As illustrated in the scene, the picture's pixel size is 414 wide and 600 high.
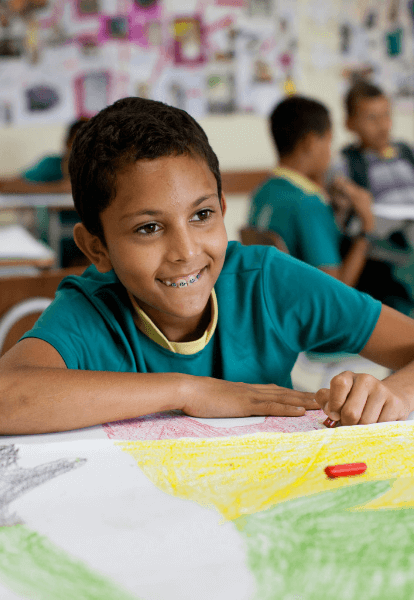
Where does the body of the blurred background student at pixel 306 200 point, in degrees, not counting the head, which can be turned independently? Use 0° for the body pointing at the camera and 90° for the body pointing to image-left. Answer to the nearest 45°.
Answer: approximately 225°

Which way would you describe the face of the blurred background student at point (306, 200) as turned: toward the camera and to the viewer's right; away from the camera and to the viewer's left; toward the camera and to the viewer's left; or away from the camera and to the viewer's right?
away from the camera and to the viewer's right

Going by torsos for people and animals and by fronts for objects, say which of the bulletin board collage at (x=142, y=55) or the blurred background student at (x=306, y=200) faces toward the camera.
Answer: the bulletin board collage

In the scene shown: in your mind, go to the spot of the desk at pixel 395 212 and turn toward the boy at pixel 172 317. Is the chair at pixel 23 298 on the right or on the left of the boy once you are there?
right

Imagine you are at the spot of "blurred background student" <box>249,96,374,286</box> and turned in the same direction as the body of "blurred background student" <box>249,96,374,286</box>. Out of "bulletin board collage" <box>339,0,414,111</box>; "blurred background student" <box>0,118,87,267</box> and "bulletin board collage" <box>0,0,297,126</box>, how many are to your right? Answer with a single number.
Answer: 0

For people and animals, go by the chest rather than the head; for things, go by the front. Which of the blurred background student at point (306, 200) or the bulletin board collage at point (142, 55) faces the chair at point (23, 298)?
the bulletin board collage

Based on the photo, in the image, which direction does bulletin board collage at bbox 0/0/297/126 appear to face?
toward the camera

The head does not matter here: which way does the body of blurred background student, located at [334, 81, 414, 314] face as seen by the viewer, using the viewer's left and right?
facing the viewer and to the right of the viewer

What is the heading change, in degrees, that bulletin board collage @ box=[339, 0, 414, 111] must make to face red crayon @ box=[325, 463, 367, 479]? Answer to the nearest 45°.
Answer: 0° — it already faces it

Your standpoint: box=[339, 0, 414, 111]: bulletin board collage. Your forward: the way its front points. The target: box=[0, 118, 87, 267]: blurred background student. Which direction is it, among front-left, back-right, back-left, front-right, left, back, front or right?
front-right

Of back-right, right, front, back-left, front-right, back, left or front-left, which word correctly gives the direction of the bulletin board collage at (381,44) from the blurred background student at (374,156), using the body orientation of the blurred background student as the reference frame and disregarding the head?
back-left

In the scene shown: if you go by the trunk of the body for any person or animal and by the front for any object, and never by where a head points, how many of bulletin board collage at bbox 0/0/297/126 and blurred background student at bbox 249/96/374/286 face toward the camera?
1

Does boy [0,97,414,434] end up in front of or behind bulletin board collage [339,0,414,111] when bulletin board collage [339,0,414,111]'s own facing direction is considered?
in front

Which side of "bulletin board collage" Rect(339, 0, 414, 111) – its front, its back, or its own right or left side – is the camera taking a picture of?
front

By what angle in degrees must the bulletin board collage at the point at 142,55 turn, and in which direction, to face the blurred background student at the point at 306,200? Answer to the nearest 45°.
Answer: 0° — it already faces them

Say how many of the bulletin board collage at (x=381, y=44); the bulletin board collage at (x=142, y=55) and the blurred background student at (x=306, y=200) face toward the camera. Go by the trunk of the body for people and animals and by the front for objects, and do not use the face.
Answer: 2

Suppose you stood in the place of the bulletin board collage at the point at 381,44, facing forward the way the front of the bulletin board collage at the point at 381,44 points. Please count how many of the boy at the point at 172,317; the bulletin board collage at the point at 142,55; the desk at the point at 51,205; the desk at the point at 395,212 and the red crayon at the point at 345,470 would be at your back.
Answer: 0

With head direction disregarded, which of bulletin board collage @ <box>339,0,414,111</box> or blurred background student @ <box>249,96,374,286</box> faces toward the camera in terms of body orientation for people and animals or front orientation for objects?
the bulletin board collage

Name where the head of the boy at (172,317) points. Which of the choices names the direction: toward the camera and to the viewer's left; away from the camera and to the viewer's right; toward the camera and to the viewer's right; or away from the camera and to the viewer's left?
toward the camera and to the viewer's right

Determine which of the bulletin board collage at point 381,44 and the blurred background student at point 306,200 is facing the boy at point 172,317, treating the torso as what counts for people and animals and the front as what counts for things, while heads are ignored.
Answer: the bulletin board collage

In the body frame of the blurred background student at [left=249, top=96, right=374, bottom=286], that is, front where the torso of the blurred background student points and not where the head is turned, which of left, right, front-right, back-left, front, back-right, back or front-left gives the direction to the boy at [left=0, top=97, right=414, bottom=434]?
back-right

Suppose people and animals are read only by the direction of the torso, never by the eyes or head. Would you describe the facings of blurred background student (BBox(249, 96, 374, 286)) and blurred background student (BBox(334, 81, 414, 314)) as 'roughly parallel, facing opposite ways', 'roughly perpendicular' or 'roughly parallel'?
roughly perpendicular
